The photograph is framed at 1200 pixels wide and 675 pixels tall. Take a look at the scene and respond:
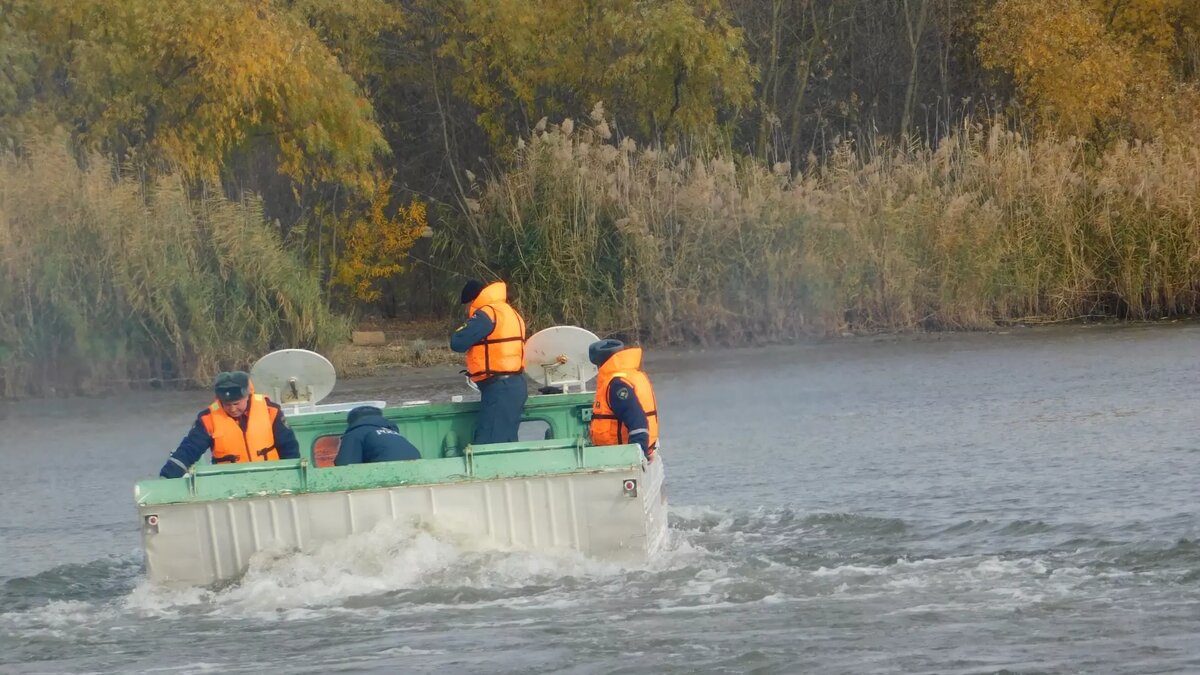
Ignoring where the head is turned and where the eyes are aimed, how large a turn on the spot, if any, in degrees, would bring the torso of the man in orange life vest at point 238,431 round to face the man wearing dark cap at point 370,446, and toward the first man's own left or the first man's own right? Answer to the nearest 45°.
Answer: approximately 45° to the first man's own left

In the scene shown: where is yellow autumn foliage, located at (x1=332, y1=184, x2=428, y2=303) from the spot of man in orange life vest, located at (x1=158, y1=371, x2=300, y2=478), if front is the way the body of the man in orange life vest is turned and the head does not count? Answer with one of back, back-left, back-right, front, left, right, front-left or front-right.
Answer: back

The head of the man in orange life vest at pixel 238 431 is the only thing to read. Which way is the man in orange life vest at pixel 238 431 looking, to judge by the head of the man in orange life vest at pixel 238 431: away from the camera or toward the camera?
toward the camera

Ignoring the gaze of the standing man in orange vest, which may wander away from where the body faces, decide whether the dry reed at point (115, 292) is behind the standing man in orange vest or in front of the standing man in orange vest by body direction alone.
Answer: in front

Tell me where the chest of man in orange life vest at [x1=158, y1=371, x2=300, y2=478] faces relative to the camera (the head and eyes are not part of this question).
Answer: toward the camera

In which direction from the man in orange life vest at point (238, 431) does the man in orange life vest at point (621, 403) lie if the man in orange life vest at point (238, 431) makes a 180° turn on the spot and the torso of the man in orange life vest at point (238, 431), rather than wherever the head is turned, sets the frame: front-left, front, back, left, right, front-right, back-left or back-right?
right

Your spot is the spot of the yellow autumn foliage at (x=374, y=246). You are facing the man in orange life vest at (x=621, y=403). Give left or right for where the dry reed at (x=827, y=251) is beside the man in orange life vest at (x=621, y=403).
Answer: left

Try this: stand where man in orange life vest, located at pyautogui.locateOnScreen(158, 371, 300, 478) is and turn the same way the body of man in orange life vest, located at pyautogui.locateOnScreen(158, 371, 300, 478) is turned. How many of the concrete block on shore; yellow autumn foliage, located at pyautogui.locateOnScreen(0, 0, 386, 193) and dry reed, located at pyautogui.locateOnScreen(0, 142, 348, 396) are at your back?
3

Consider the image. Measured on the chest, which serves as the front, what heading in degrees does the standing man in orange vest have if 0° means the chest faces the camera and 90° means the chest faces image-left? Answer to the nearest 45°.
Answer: approximately 135°

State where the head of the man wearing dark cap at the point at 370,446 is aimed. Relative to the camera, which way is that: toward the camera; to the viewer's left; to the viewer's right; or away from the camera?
away from the camera

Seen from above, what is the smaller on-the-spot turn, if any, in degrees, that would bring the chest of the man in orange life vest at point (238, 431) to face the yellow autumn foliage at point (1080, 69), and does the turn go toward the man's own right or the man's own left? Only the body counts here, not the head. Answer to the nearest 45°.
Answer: approximately 135° to the man's own left

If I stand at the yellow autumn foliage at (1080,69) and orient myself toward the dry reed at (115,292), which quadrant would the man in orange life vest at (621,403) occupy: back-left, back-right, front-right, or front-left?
front-left
